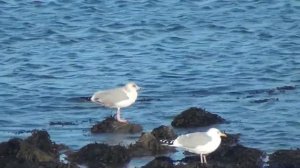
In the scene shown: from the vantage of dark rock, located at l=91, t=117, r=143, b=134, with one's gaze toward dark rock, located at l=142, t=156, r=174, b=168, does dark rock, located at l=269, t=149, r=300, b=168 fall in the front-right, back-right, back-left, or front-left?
front-left

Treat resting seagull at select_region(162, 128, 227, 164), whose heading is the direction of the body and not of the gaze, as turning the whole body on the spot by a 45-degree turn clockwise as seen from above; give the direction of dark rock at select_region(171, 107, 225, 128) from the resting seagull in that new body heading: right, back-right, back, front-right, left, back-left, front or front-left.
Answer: back-left

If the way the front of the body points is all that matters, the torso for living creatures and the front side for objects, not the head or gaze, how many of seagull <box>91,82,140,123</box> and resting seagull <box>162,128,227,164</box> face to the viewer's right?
2

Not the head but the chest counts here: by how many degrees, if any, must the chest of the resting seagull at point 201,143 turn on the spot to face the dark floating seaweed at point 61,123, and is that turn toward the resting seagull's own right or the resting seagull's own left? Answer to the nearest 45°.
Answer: approximately 135° to the resting seagull's own left

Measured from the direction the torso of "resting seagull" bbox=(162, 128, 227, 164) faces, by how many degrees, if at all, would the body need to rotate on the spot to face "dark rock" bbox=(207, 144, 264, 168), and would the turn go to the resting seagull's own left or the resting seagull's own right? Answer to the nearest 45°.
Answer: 0° — it already faces it

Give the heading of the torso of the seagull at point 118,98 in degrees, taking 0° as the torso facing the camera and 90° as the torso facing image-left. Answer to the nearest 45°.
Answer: approximately 270°

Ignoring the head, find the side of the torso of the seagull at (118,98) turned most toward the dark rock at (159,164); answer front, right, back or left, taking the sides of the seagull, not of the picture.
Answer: right

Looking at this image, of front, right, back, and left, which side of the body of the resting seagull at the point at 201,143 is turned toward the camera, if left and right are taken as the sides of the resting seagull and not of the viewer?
right

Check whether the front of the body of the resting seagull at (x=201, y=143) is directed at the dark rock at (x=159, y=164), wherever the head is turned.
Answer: no

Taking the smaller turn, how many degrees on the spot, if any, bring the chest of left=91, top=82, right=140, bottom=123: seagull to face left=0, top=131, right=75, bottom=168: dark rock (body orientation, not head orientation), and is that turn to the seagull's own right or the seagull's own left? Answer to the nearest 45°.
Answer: approximately 135° to the seagull's own right

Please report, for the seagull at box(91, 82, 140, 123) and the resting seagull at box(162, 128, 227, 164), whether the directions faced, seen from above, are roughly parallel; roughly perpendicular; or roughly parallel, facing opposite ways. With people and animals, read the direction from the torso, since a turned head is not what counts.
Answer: roughly parallel
